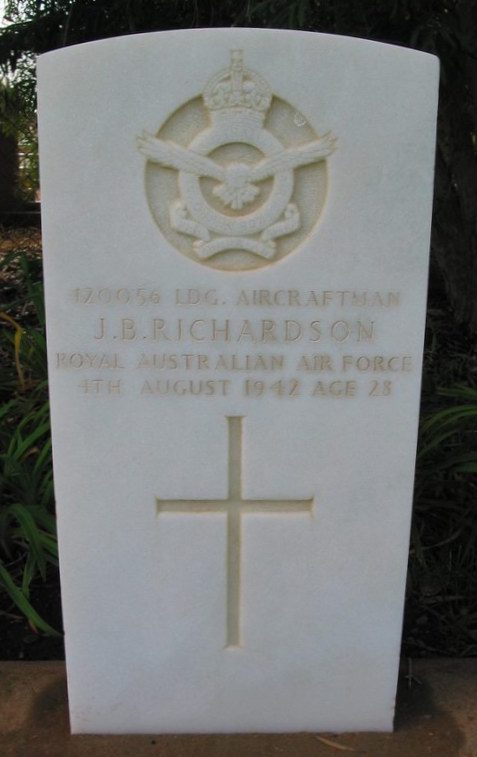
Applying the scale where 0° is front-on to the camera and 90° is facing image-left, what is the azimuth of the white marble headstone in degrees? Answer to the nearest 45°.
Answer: approximately 0°
